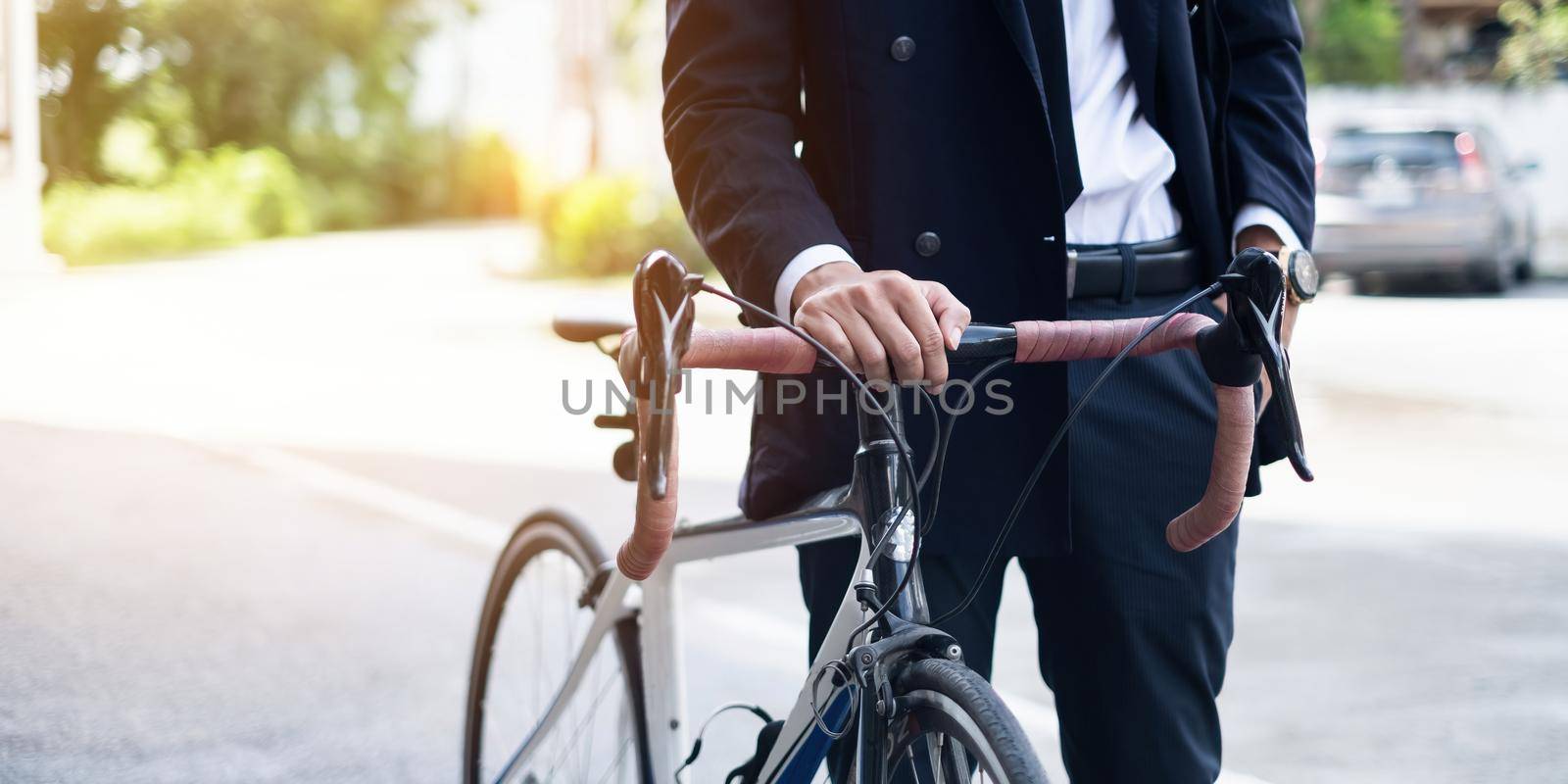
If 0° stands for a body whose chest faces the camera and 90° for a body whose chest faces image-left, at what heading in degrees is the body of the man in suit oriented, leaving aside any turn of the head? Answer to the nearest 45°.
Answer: approximately 0°

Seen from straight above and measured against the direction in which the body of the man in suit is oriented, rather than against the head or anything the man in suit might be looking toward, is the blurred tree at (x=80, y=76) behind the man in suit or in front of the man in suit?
behind

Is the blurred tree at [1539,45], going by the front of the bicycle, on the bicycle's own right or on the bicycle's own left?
on the bicycle's own left

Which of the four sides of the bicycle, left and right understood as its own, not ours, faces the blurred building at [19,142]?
back

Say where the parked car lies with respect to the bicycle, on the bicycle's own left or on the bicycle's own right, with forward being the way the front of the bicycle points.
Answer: on the bicycle's own left

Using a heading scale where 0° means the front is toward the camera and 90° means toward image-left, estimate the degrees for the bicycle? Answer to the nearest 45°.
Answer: approximately 315°
